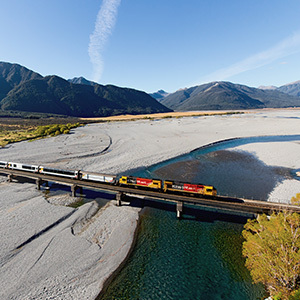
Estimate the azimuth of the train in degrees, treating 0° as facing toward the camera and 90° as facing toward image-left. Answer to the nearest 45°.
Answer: approximately 315°
